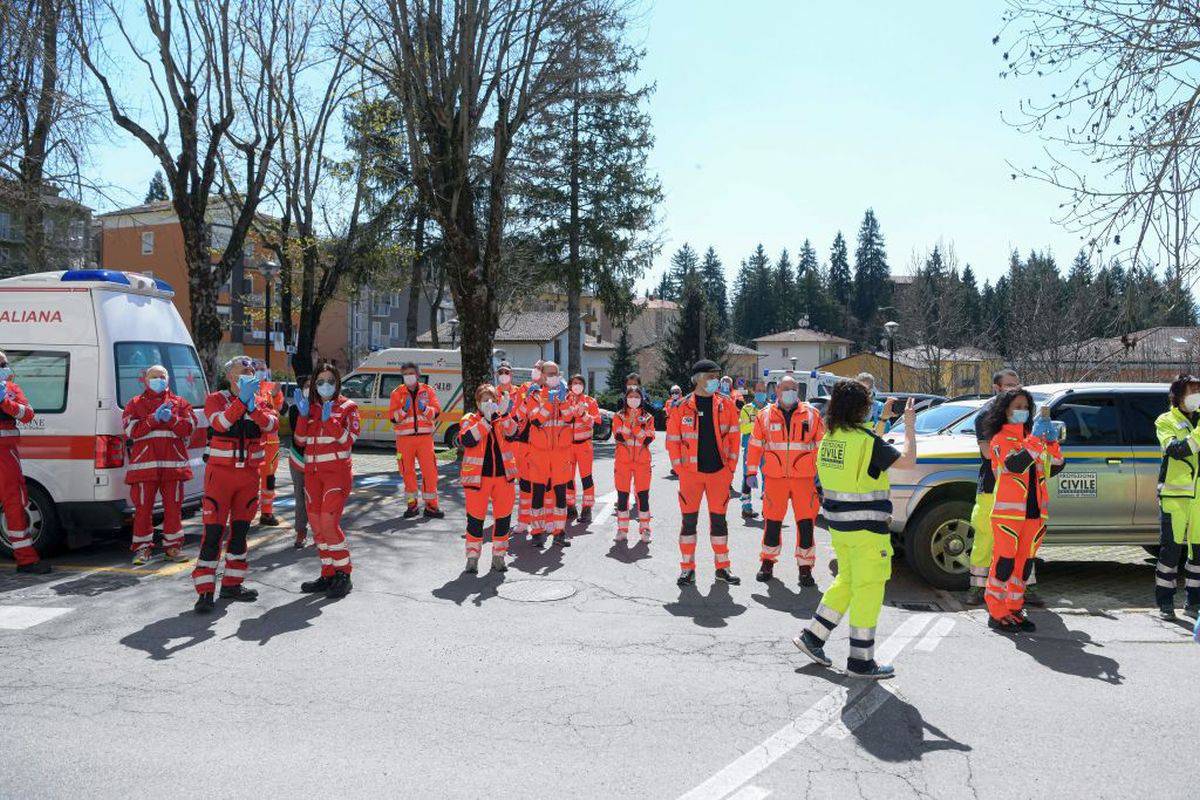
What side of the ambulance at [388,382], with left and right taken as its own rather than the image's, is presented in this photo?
left

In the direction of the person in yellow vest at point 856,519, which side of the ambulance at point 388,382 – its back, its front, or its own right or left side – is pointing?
left

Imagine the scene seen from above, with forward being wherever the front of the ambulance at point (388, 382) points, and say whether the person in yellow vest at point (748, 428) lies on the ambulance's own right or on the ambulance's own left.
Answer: on the ambulance's own left

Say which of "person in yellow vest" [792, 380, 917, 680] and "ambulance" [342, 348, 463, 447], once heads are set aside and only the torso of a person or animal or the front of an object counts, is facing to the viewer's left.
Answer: the ambulance

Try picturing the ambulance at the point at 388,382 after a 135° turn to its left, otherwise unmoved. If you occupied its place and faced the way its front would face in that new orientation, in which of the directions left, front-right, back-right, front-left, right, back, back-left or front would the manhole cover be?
front-right

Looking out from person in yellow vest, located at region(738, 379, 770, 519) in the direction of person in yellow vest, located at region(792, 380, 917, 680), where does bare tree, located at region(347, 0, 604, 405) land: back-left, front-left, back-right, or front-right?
back-right

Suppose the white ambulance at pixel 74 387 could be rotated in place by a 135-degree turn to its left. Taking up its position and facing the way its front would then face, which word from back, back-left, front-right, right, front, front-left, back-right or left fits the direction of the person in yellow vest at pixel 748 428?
left

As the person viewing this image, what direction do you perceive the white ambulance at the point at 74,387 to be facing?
facing away from the viewer and to the left of the viewer

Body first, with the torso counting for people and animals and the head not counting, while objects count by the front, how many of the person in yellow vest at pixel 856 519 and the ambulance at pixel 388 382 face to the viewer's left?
1

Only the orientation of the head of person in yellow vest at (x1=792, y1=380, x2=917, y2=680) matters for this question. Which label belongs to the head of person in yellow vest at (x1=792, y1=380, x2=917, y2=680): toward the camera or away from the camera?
away from the camera

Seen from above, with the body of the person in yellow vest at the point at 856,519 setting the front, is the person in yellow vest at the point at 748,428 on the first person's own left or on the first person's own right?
on the first person's own left
